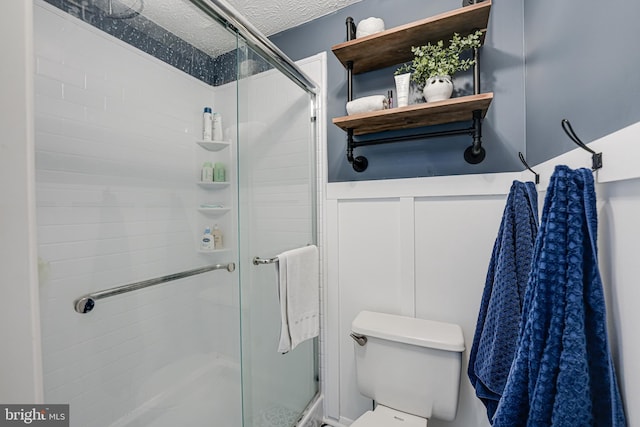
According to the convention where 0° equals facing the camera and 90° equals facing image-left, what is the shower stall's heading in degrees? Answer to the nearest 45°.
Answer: approximately 315°

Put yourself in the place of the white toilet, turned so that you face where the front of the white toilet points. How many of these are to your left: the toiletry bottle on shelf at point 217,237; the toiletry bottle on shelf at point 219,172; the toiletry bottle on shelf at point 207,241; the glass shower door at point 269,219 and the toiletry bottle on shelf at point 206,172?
0

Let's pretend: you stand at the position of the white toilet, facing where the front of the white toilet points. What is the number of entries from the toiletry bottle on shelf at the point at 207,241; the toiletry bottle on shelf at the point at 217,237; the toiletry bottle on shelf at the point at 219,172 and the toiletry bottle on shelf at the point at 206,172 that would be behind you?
0

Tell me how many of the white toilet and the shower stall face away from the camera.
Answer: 0

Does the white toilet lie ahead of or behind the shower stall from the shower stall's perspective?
ahead

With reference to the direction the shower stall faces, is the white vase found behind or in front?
in front

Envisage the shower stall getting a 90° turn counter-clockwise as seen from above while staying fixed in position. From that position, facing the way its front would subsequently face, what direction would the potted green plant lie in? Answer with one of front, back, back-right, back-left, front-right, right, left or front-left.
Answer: right

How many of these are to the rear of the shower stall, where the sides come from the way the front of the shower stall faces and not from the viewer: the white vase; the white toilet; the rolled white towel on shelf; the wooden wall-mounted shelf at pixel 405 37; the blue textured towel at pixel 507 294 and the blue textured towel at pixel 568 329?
0

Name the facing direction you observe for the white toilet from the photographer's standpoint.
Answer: facing the viewer and to the left of the viewer

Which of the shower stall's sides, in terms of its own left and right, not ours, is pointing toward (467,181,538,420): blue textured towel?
front

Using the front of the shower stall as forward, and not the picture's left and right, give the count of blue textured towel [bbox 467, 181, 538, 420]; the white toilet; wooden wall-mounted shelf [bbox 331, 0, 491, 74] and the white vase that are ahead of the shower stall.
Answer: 4
